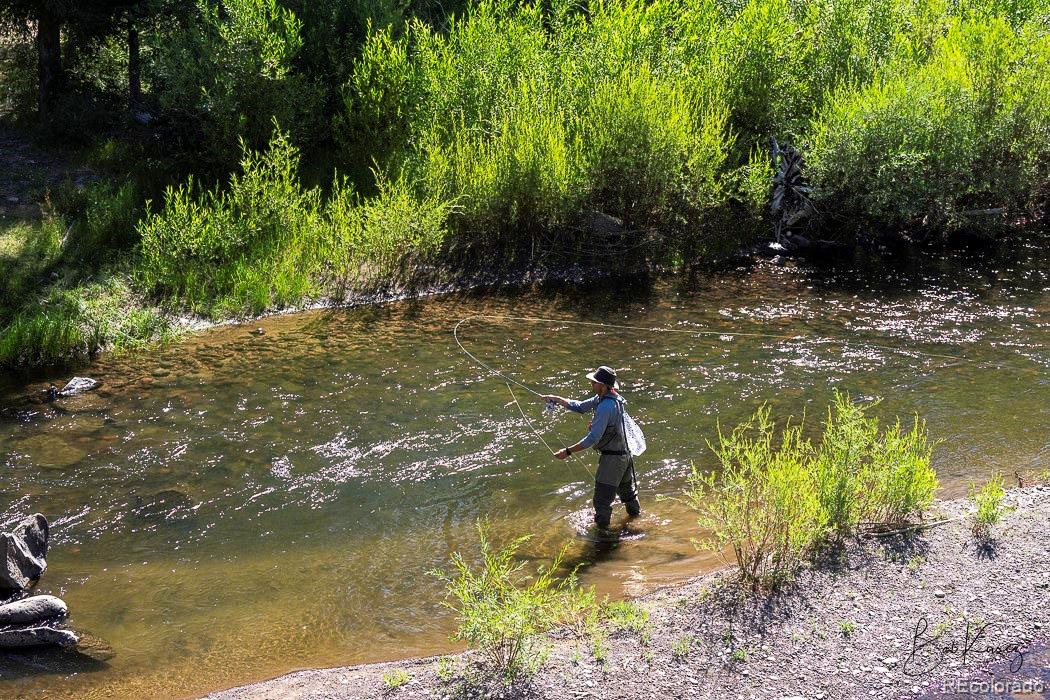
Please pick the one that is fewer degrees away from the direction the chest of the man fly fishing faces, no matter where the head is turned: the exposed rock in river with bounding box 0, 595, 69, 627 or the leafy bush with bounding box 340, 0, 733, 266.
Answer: the exposed rock in river

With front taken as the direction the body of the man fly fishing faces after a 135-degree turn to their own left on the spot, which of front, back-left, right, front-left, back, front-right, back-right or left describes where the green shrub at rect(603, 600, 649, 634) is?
front-right

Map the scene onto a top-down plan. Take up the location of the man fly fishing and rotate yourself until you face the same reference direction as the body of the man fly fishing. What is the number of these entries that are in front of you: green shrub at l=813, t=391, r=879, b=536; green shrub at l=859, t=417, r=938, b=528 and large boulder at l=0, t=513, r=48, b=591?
1

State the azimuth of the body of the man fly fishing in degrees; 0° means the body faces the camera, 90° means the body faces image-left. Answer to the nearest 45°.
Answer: approximately 90°

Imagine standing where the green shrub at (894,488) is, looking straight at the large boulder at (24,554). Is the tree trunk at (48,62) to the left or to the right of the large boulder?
right

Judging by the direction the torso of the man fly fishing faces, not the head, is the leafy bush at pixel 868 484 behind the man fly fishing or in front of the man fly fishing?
behind

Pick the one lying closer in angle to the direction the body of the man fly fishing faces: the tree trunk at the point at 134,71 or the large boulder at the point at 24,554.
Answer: the large boulder

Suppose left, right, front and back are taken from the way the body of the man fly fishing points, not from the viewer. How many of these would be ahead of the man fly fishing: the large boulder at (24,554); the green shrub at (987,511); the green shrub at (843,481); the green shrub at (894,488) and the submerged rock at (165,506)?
2

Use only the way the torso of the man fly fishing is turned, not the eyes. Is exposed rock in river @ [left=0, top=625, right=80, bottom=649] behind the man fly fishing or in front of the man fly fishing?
in front

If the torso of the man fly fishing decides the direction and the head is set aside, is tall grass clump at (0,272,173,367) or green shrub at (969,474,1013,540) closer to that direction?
the tall grass clump

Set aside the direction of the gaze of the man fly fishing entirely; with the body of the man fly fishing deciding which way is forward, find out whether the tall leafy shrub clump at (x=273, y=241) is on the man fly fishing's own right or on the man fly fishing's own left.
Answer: on the man fly fishing's own right

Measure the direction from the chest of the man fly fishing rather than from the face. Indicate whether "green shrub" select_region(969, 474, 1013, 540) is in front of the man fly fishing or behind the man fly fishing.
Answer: behind

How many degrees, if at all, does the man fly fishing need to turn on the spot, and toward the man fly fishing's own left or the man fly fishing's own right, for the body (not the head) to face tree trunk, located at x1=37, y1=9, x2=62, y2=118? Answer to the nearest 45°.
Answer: approximately 45° to the man fly fishing's own right
